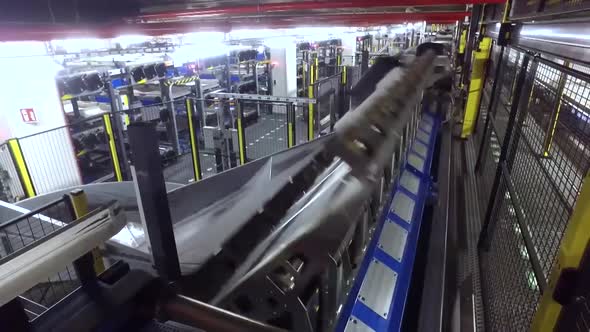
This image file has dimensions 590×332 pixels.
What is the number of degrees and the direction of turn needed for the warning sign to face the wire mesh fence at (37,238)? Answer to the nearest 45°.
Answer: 0° — it already faces it

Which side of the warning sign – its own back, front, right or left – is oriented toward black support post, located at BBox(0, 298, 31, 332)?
front

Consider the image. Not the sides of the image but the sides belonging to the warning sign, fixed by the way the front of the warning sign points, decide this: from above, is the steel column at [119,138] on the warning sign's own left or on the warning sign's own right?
on the warning sign's own left

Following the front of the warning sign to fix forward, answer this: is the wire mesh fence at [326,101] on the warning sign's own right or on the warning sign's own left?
on the warning sign's own left

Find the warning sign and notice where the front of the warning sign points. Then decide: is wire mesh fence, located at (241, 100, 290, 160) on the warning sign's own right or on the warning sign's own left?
on the warning sign's own left

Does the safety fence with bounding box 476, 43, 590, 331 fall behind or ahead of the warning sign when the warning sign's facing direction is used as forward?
ahead

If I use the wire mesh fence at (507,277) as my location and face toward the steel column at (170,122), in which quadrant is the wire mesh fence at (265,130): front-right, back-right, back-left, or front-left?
front-right

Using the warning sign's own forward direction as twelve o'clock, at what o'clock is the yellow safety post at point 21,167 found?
The yellow safety post is roughly at 1 o'clock from the warning sign.

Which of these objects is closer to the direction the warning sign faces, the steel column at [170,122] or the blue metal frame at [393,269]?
the blue metal frame

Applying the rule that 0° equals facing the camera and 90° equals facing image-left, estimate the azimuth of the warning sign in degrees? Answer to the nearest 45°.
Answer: approximately 0°
